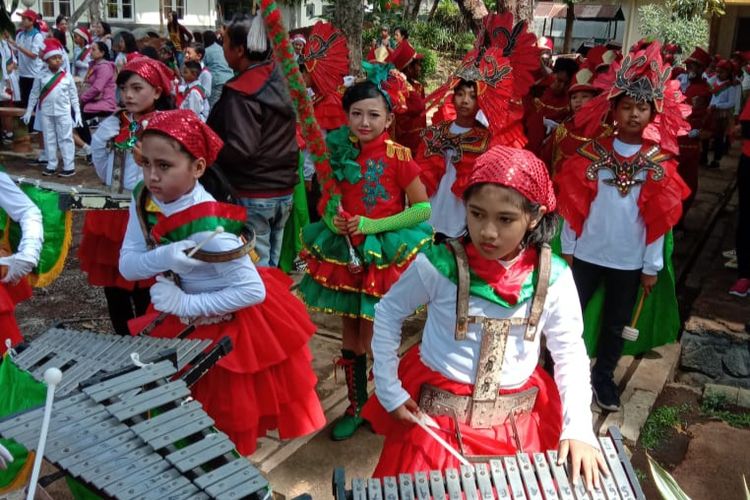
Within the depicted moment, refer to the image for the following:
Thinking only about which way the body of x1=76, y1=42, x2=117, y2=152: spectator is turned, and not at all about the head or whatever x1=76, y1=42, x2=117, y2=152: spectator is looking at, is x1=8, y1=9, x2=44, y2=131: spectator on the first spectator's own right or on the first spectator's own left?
on the first spectator's own right

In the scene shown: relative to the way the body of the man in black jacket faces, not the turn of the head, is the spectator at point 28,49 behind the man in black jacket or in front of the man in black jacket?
in front

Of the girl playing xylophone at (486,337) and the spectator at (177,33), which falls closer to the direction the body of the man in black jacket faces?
the spectator

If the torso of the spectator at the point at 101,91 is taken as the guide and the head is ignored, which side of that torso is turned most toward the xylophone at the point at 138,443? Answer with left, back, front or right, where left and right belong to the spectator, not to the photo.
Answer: left

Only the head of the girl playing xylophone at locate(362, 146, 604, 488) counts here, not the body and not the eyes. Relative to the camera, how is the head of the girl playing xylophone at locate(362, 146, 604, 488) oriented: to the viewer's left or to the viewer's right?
to the viewer's left

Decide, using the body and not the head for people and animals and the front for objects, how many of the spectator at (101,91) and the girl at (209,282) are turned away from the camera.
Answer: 0

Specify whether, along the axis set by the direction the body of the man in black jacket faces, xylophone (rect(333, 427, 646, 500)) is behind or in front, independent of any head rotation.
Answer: behind

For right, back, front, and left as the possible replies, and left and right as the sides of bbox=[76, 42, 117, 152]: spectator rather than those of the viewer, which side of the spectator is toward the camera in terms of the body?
left

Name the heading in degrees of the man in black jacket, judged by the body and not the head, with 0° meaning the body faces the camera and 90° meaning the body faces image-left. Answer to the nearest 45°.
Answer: approximately 135°

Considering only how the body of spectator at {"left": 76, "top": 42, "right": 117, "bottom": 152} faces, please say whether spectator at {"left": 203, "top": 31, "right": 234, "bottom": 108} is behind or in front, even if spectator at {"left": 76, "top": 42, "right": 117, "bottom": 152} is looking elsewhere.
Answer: behind

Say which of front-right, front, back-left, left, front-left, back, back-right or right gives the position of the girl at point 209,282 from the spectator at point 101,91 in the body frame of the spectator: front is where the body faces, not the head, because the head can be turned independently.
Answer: left

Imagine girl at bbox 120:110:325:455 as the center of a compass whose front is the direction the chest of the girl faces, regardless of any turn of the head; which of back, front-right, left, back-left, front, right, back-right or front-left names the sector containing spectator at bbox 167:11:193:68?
back-right

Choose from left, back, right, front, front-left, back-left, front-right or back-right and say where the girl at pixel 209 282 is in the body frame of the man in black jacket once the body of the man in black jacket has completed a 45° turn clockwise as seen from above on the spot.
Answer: back
